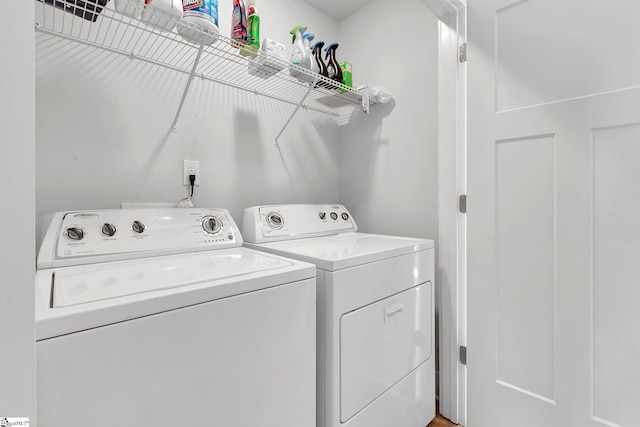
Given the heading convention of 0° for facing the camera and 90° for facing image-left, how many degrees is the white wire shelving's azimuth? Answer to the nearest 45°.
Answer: approximately 315°

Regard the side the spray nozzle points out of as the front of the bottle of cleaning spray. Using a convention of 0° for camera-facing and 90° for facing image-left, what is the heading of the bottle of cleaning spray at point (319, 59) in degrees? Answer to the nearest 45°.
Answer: approximately 90°

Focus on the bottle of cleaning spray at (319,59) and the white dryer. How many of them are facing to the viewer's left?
1

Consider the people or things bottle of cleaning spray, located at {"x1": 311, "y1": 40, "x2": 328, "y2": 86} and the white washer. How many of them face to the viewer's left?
1

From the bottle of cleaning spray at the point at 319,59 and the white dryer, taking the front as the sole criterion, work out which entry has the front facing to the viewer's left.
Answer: the bottle of cleaning spray

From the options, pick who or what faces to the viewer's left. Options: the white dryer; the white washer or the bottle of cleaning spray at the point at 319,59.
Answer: the bottle of cleaning spray

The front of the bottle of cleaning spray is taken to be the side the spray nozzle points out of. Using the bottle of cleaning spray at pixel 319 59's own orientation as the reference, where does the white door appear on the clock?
The white door is roughly at 7 o'clock from the bottle of cleaning spray.

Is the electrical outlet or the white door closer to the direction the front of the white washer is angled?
the white door
